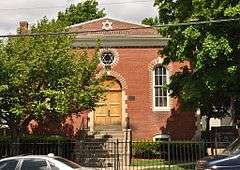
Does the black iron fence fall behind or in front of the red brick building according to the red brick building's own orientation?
in front

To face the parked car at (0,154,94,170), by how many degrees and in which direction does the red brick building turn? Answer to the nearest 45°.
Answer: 0° — it already faces it

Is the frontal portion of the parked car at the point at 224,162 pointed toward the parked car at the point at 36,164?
yes

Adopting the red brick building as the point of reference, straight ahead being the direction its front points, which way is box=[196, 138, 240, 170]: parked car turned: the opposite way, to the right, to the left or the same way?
to the right

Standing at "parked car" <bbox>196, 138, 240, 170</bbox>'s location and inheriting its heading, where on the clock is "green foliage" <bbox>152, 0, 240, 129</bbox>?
The green foliage is roughly at 3 o'clock from the parked car.

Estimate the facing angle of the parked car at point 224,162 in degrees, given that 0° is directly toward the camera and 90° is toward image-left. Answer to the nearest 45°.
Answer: approximately 90°

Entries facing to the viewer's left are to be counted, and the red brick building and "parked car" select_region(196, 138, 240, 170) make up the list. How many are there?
1

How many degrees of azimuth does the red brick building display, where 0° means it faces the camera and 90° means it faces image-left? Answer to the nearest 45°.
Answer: approximately 0°
